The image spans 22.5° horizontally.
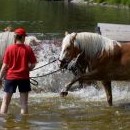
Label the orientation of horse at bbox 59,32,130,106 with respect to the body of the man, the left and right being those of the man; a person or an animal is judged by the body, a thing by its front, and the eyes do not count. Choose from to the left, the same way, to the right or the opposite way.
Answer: to the left

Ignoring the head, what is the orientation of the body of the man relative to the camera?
away from the camera

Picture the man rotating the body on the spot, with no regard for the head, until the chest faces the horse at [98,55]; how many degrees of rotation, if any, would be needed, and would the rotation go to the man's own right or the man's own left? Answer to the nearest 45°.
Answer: approximately 45° to the man's own right

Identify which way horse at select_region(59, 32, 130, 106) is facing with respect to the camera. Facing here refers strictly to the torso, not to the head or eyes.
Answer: to the viewer's left

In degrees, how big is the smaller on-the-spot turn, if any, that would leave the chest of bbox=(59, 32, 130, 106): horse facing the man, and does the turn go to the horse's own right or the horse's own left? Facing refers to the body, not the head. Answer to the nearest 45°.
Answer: approximately 45° to the horse's own left

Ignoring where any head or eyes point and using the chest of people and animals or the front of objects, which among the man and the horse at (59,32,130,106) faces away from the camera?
the man

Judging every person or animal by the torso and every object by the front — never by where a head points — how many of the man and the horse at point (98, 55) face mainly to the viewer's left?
1
